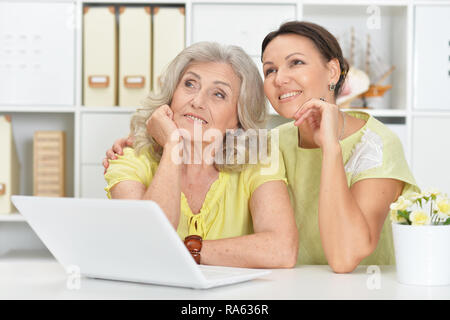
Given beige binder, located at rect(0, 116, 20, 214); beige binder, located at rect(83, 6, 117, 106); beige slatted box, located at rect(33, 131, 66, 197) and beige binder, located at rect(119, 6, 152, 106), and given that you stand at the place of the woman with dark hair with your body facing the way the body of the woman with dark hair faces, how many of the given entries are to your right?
4

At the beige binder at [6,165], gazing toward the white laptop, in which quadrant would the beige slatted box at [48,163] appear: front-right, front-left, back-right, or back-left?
front-left

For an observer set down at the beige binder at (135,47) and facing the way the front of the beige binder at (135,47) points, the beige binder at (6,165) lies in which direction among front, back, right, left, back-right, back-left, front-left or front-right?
right

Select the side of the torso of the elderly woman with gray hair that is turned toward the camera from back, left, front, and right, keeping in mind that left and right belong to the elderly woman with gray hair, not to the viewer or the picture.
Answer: front

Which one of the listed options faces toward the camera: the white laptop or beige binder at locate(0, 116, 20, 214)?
the beige binder

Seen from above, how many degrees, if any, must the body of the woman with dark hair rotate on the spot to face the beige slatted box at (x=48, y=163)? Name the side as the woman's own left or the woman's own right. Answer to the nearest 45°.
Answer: approximately 90° to the woman's own right

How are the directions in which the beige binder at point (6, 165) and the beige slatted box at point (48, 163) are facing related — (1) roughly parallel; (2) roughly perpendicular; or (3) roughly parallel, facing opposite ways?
roughly parallel

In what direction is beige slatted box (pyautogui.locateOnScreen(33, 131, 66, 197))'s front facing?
toward the camera

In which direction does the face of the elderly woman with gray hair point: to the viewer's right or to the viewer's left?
to the viewer's right

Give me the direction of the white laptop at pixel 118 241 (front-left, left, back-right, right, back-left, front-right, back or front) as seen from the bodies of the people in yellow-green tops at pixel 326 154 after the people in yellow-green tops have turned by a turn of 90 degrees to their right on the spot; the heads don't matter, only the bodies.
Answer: left

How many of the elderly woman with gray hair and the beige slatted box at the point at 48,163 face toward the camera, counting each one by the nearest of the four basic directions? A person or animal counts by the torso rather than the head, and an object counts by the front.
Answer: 2

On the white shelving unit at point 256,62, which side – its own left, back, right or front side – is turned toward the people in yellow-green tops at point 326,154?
front

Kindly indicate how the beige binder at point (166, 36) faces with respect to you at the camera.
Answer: facing the viewer

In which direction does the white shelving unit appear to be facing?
toward the camera

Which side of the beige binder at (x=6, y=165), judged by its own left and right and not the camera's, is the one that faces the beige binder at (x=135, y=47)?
left

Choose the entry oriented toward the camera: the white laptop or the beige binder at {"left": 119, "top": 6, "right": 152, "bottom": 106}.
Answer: the beige binder

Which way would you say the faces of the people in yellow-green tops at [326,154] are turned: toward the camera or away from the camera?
toward the camera
